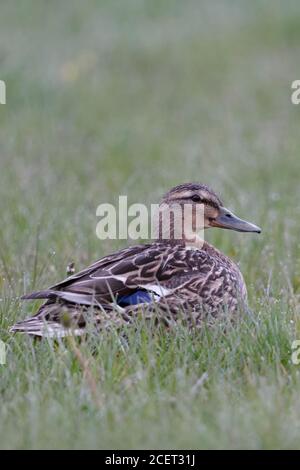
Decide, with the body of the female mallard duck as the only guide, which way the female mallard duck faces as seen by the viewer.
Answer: to the viewer's right
